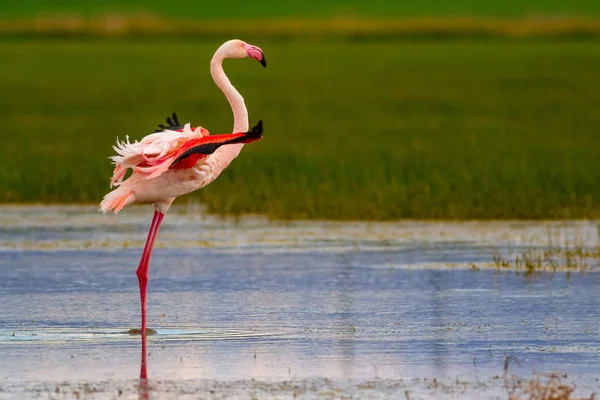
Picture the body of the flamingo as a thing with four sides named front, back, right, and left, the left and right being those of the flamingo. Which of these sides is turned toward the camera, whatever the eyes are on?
right
